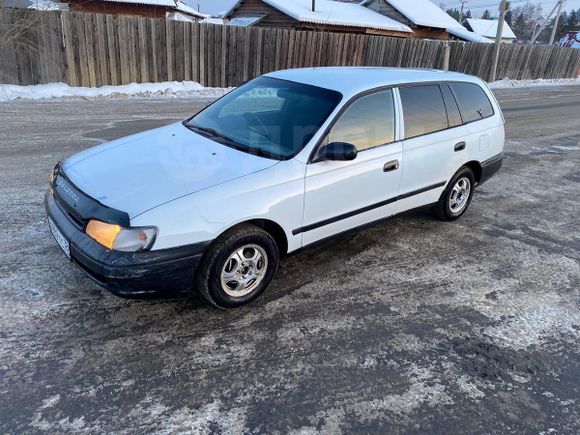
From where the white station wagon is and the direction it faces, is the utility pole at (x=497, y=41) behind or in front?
behind

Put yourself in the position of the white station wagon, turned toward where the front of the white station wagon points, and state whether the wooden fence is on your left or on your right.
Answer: on your right

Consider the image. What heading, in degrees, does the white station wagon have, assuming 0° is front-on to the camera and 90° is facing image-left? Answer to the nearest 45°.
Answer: approximately 45°

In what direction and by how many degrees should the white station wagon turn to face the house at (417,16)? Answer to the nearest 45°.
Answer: approximately 135° to its right

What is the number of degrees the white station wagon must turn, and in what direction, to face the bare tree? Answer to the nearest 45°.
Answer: approximately 90° to its right

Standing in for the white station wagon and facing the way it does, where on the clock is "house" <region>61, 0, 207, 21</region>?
The house is roughly at 4 o'clock from the white station wagon.

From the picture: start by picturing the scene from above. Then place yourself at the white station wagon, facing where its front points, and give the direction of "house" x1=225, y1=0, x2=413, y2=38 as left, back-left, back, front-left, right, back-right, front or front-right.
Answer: back-right

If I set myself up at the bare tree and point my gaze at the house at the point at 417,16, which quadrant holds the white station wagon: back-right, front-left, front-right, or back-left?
back-right
